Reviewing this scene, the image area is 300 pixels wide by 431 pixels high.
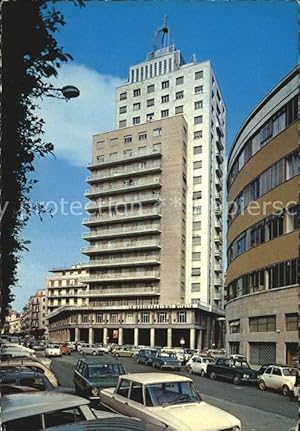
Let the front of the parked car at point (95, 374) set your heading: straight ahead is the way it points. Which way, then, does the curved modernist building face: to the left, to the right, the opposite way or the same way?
to the right

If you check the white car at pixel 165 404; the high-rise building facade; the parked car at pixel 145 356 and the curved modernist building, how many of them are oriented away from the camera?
0

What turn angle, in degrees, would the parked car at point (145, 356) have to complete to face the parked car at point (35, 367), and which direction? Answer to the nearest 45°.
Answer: approximately 45° to its right

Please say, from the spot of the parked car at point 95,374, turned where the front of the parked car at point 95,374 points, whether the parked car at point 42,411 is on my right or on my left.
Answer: on my right

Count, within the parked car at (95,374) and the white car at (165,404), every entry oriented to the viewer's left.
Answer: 0

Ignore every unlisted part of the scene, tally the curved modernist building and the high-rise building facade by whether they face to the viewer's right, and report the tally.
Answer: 0

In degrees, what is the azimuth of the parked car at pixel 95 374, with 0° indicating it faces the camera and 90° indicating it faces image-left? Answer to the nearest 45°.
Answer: approximately 315°
